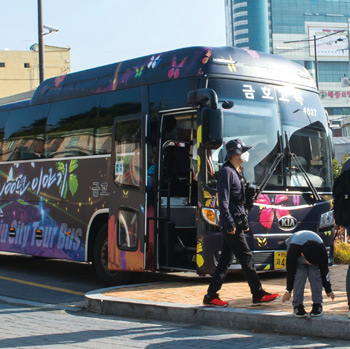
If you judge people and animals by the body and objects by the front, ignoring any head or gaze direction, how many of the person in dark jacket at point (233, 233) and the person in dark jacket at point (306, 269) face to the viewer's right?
1

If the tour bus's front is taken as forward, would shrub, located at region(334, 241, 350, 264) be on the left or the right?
on its left

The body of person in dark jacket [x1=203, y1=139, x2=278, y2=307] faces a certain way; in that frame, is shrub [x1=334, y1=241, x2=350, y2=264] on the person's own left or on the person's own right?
on the person's own left

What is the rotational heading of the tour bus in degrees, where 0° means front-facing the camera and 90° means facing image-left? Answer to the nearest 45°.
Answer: approximately 315°

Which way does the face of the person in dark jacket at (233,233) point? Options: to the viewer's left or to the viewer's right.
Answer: to the viewer's right
